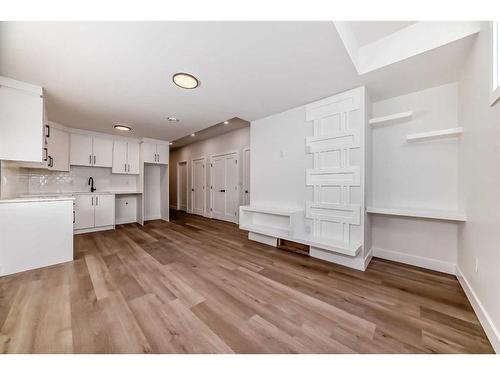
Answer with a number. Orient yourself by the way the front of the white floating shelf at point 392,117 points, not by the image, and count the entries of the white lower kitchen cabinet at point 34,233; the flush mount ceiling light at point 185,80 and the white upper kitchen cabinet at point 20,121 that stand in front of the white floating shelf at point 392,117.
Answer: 3

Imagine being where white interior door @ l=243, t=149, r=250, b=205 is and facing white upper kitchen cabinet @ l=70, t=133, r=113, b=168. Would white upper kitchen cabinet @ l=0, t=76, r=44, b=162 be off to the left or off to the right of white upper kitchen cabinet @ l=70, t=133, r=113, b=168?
left

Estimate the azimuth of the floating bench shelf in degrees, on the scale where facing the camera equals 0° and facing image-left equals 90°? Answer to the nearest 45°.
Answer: approximately 45°

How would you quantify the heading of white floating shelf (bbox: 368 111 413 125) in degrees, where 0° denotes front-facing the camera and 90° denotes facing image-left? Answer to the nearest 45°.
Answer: approximately 45°

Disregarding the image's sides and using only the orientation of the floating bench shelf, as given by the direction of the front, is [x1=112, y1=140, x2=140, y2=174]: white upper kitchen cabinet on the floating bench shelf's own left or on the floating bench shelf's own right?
on the floating bench shelf's own right

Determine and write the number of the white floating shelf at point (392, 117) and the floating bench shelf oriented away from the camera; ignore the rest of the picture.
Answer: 0

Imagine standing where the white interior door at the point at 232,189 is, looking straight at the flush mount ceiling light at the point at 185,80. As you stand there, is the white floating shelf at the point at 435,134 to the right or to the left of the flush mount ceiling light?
left
